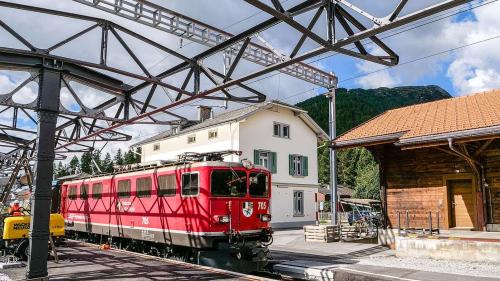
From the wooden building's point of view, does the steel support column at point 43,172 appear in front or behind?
in front

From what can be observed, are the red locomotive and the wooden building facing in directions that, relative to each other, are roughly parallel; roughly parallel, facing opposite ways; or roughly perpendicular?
roughly perpendicular

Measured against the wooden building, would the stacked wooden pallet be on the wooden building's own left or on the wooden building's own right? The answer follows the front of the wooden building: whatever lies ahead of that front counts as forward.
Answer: on the wooden building's own right

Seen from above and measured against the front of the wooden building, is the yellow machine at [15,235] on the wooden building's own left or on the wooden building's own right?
on the wooden building's own right

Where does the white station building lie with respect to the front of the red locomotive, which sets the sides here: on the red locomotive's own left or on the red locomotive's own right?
on the red locomotive's own left

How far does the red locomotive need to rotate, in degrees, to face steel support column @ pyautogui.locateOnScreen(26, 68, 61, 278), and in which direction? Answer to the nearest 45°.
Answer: approximately 90° to its right

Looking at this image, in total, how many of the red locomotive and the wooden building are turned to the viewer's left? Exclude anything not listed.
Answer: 0

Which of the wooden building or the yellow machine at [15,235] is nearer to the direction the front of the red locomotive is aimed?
the wooden building

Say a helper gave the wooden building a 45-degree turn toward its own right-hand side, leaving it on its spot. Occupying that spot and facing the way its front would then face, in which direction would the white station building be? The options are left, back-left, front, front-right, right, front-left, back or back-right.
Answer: right

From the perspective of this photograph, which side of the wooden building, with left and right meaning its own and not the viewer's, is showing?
front

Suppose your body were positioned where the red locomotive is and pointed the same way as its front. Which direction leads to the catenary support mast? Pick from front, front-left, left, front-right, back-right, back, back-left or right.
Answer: left
